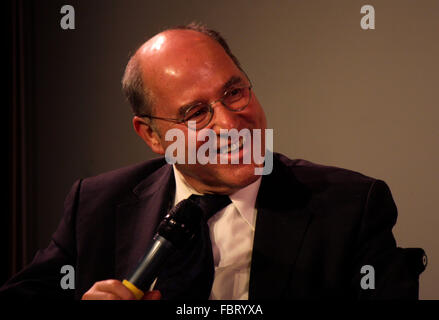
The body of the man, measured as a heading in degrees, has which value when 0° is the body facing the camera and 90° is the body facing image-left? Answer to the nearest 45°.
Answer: approximately 0°
